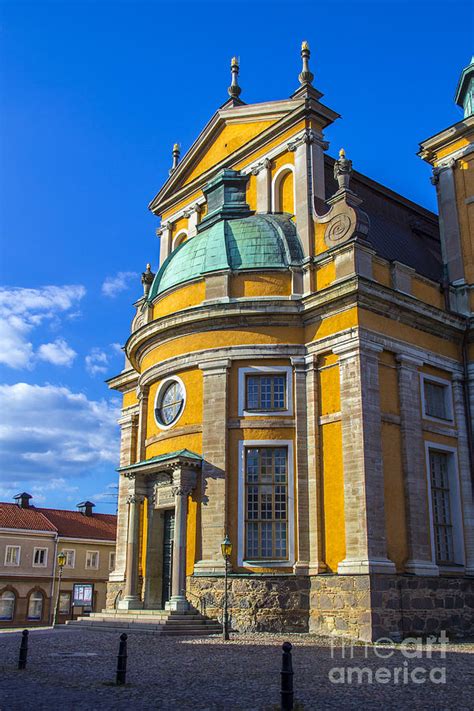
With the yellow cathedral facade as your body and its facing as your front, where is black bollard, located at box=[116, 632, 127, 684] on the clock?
The black bollard is roughly at 11 o'clock from the yellow cathedral facade.

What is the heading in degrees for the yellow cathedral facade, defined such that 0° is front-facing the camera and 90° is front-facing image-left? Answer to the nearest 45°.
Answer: approximately 45°

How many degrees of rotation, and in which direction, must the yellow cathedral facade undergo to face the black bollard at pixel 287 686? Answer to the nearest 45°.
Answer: approximately 45° to its left

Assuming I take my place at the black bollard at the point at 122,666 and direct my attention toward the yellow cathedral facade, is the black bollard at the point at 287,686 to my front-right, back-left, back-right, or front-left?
back-right
